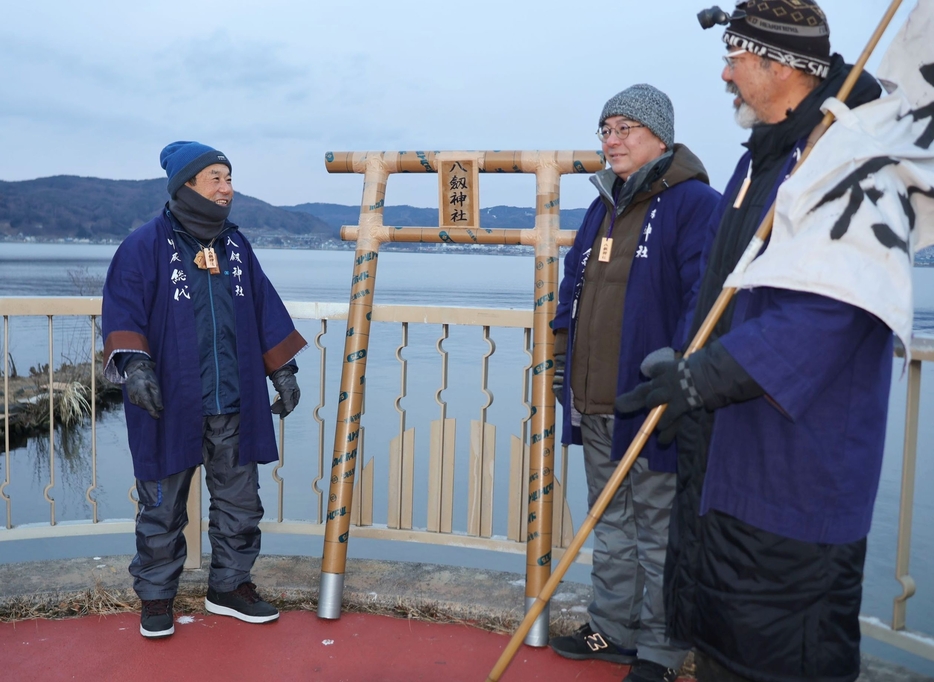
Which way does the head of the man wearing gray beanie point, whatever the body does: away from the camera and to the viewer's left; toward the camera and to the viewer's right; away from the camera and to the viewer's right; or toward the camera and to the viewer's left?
toward the camera and to the viewer's left

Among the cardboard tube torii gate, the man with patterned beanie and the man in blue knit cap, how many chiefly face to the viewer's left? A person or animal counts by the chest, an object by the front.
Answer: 1

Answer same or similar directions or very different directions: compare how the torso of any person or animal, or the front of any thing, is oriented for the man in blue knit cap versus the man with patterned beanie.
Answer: very different directions

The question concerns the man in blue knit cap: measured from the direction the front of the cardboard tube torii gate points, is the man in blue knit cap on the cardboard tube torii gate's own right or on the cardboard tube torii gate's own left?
on the cardboard tube torii gate's own right

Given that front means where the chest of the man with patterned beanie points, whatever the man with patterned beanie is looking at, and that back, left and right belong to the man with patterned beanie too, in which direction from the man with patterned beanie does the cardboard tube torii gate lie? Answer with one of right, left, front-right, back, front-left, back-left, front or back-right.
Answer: front-right

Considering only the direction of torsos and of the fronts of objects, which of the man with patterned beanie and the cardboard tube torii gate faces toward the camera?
the cardboard tube torii gate

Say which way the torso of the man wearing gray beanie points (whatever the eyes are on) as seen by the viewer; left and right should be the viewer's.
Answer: facing the viewer and to the left of the viewer

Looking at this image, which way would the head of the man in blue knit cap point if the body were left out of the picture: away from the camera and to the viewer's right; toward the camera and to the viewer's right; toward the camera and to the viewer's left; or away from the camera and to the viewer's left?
toward the camera and to the viewer's right

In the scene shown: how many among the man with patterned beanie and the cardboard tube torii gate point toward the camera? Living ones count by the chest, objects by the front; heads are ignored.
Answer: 1

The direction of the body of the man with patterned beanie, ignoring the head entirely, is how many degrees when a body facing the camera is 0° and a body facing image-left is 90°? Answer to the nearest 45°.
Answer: approximately 90°

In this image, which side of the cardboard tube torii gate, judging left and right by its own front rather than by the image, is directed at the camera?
front

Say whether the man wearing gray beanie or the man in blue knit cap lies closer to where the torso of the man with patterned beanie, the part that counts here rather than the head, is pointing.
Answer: the man in blue knit cap
